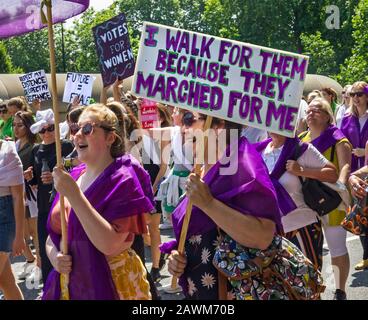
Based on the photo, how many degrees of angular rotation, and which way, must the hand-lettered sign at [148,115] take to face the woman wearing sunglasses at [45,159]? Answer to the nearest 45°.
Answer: approximately 45° to its right

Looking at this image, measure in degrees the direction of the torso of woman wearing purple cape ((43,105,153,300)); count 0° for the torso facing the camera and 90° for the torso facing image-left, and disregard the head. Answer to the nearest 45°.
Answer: approximately 45°

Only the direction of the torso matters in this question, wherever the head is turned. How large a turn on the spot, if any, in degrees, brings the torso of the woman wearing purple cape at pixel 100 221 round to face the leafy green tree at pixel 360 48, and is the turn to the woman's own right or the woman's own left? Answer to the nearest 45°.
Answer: approximately 180°

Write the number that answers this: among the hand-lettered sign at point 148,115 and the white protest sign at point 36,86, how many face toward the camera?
2

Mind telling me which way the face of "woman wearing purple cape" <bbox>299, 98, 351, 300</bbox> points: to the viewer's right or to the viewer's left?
to the viewer's left

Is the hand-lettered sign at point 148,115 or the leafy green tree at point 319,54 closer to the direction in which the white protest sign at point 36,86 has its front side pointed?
the hand-lettered sign

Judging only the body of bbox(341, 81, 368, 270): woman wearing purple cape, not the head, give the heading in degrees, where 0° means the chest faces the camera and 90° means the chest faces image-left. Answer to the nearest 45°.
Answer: approximately 45°
